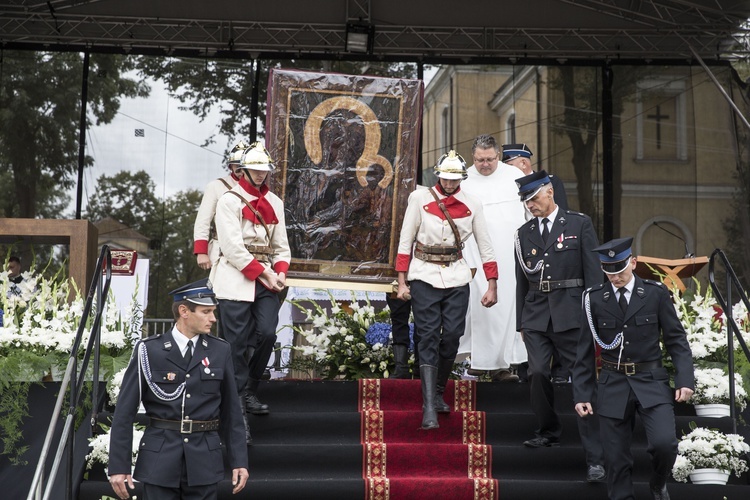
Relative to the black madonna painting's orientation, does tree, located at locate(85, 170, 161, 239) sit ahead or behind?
behind

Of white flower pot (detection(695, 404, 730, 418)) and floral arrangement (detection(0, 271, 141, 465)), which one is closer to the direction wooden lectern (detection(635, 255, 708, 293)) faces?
the white flower pot

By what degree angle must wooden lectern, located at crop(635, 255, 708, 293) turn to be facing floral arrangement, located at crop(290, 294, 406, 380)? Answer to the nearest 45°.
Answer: approximately 45° to its right
